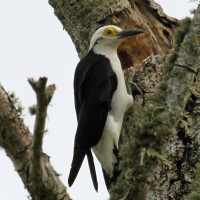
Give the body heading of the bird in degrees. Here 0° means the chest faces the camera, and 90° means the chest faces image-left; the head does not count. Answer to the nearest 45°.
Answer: approximately 270°
